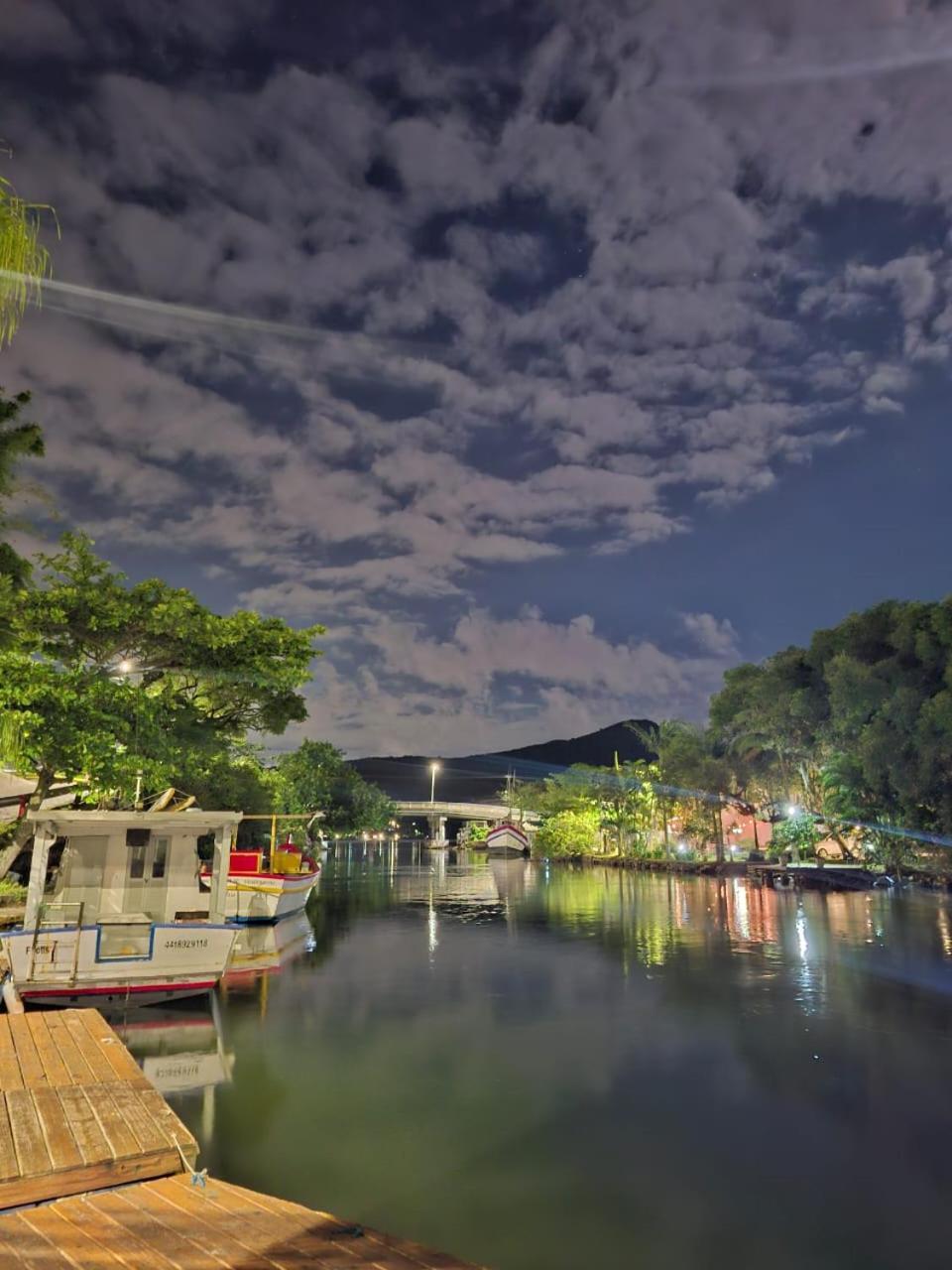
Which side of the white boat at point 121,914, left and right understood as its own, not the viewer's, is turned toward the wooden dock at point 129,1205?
back

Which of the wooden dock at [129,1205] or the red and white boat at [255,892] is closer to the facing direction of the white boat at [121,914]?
the red and white boat

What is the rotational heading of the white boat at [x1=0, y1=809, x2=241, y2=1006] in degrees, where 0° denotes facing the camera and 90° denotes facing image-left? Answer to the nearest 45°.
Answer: approximately 180°

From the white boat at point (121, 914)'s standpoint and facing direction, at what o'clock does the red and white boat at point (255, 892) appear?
The red and white boat is roughly at 1 o'clock from the white boat.
